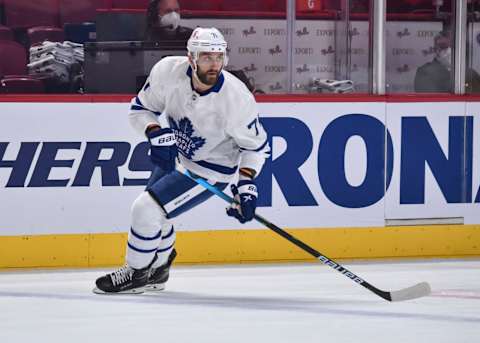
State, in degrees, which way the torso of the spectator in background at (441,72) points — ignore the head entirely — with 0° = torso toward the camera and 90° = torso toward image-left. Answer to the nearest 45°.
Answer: approximately 0°

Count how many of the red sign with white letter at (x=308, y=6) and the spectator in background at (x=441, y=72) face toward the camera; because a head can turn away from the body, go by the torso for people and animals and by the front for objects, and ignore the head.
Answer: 2

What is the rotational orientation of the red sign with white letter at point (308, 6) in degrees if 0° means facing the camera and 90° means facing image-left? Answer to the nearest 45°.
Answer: approximately 0°

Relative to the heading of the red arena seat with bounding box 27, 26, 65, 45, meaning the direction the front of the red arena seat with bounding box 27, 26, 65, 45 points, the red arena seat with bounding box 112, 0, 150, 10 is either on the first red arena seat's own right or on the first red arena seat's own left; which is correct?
on the first red arena seat's own left

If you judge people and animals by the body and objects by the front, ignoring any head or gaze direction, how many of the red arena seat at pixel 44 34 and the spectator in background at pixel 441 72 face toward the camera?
2

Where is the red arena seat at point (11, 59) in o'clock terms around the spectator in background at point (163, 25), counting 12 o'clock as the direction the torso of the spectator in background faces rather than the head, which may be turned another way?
The red arena seat is roughly at 4 o'clock from the spectator in background.

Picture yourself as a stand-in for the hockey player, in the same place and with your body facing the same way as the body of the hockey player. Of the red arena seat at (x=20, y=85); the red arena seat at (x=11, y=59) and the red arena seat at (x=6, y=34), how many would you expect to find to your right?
3

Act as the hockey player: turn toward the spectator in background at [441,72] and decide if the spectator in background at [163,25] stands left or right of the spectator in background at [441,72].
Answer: left

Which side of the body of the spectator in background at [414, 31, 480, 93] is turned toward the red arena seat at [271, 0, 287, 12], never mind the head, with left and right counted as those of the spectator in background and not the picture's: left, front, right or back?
right

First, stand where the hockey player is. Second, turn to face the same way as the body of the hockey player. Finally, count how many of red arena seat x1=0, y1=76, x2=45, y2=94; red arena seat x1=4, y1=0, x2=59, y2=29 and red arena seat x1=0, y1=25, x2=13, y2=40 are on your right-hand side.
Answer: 3
